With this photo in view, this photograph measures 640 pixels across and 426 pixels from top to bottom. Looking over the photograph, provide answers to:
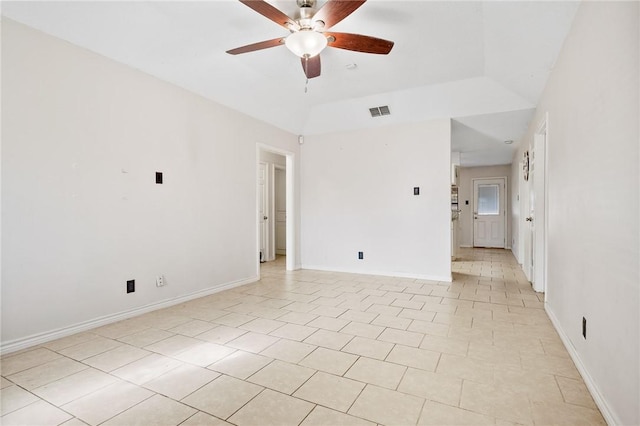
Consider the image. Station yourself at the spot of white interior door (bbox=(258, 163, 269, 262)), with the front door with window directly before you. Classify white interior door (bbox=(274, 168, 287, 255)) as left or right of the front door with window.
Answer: left

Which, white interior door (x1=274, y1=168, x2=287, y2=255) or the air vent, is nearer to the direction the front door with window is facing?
the air vent

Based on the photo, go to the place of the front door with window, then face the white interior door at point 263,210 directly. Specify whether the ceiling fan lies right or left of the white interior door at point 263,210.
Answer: left

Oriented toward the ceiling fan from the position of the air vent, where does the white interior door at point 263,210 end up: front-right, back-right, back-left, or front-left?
back-right

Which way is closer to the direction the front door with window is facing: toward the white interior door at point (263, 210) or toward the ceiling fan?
the ceiling fan

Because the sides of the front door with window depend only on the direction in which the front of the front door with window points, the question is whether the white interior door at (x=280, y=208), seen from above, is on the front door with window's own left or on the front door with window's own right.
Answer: on the front door with window's own right

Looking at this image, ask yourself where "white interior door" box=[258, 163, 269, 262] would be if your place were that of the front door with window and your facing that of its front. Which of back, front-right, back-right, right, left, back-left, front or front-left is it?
front-right

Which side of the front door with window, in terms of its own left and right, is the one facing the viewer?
front

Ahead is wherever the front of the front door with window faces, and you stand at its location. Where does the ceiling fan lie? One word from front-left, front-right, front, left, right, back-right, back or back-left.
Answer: front

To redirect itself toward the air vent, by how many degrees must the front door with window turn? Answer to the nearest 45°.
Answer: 0° — it already faces it
